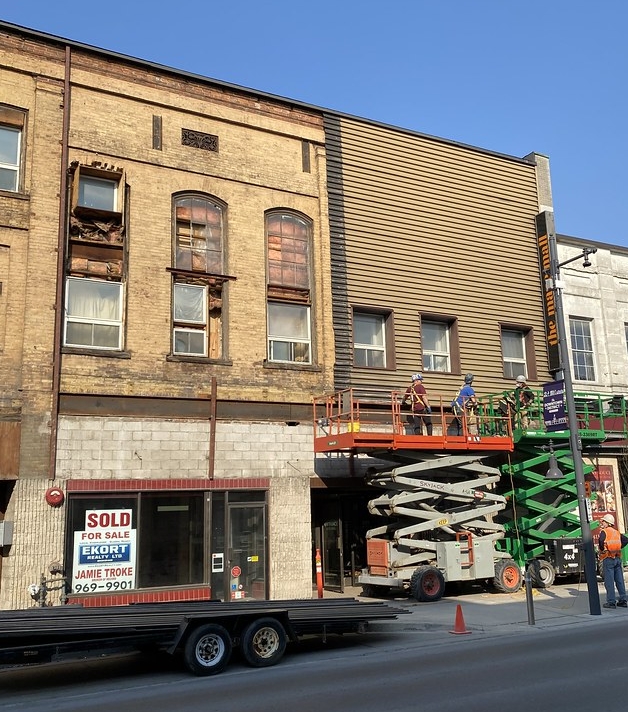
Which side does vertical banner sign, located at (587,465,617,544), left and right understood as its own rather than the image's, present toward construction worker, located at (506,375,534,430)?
right

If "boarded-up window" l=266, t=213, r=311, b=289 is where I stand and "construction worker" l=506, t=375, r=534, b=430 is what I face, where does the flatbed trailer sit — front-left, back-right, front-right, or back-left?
back-right

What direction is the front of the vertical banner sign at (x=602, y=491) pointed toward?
toward the camera

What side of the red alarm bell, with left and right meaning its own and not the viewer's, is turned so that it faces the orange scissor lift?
left

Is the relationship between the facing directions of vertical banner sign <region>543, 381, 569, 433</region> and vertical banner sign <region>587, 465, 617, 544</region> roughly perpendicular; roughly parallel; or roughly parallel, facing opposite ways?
roughly parallel

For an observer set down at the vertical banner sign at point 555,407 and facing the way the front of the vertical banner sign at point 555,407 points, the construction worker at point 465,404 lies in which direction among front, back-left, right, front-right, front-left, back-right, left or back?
back-right

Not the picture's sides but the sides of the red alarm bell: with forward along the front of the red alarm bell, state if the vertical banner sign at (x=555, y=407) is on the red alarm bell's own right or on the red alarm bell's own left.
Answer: on the red alarm bell's own left

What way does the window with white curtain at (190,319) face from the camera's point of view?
toward the camera

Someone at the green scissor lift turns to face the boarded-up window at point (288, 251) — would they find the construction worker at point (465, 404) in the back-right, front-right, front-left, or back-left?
front-left

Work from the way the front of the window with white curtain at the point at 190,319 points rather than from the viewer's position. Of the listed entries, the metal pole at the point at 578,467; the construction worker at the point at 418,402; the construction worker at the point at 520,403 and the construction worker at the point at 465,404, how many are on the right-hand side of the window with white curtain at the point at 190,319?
0

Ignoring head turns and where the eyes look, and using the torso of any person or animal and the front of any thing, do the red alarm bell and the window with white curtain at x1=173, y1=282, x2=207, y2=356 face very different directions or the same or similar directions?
same or similar directions

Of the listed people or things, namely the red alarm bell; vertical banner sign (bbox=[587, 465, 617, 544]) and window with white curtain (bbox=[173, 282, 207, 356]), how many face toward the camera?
3

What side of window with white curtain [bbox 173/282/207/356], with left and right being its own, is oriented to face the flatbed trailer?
front

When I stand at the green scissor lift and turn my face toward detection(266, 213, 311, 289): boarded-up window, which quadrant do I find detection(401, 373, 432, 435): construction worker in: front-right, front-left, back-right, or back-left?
front-left

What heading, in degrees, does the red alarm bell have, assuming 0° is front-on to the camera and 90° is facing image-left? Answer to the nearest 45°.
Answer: approximately 0°

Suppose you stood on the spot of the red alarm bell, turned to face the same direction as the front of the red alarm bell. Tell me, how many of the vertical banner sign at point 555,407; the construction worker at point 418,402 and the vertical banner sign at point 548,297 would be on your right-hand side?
0

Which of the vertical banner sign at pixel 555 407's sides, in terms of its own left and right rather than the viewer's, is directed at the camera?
front
